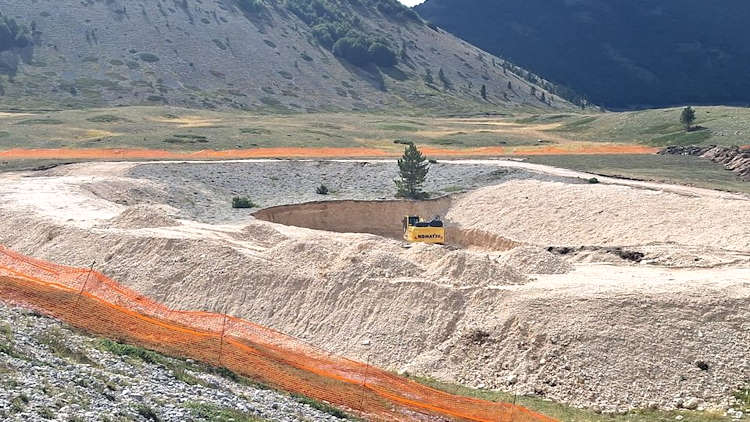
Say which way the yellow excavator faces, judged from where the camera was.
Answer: facing away from the viewer and to the left of the viewer

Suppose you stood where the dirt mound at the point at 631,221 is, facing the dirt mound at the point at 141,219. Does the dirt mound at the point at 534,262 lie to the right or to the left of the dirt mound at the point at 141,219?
left

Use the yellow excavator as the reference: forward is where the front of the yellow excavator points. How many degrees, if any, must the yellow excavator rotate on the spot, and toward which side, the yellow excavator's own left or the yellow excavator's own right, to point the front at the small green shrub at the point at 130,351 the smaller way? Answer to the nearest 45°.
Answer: approximately 135° to the yellow excavator's own left

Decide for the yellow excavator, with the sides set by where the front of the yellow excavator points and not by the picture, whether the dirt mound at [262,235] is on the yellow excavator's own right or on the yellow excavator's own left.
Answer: on the yellow excavator's own left

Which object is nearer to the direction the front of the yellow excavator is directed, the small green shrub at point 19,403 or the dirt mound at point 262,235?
the dirt mound

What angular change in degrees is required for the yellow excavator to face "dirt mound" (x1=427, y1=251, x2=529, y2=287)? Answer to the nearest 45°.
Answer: approximately 135° to its left

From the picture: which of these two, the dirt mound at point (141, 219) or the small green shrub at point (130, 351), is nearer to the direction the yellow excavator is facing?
the dirt mound

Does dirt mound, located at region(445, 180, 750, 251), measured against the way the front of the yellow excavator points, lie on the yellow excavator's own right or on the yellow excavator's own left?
on the yellow excavator's own right

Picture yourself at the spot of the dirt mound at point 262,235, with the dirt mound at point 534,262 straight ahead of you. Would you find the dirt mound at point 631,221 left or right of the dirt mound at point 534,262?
left

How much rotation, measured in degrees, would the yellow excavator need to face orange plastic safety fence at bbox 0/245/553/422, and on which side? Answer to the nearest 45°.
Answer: approximately 135° to its left

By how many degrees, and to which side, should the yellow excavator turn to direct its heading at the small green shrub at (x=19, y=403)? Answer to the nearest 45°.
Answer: approximately 135° to its left

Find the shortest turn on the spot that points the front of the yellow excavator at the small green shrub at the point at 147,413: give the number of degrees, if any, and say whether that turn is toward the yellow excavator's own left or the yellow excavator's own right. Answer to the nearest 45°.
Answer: approximately 135° to the yellow excavator's own left

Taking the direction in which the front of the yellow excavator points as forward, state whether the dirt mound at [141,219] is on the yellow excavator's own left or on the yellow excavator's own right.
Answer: on the yellow excavator's own left
